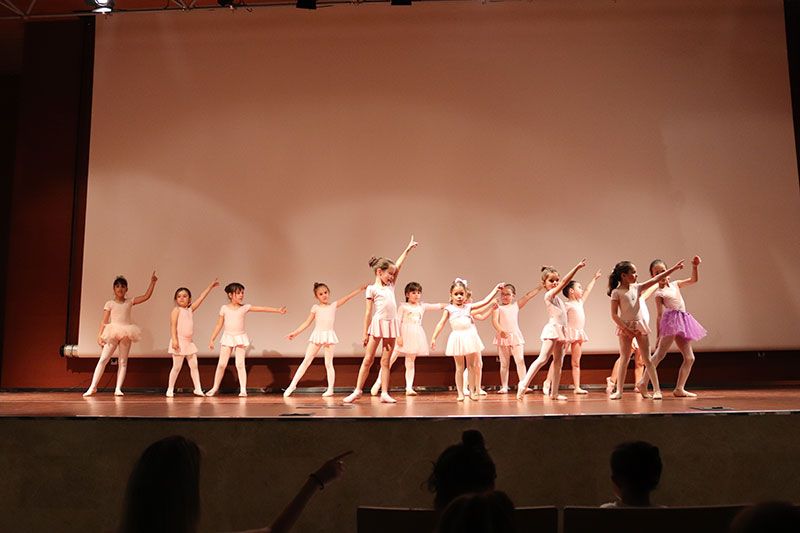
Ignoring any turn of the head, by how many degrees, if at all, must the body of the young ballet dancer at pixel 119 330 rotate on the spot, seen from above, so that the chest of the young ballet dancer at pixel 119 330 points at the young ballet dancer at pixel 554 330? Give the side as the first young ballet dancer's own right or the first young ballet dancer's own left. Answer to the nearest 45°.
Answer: approximately 45° to the first young ballet dancer's own left

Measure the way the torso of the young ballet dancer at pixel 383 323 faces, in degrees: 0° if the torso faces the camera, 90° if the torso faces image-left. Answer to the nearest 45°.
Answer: approximately 315°

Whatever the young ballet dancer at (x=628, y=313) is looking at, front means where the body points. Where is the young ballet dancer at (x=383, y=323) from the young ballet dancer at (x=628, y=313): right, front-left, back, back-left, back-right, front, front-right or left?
back-right

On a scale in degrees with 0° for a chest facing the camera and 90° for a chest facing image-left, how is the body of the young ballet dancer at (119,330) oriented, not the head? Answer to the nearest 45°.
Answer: approximately 0°
